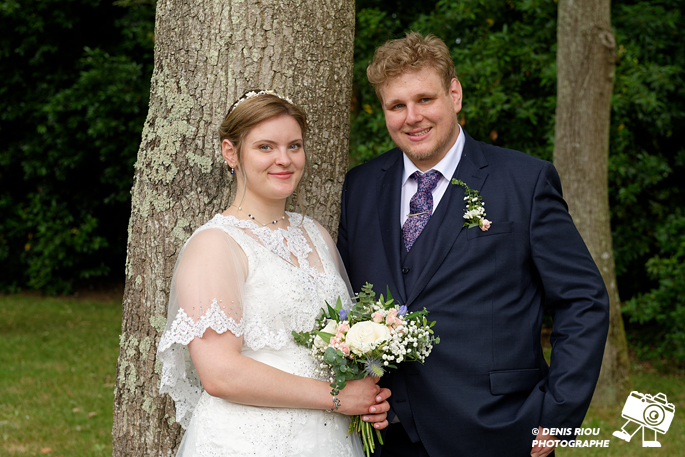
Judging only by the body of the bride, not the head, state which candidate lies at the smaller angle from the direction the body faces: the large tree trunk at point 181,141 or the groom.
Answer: the groom

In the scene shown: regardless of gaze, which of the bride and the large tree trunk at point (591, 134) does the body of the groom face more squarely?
the bride

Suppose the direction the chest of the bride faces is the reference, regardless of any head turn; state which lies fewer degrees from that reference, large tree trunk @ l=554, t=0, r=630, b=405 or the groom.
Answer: the groom

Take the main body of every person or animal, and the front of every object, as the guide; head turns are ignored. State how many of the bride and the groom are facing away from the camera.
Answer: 0

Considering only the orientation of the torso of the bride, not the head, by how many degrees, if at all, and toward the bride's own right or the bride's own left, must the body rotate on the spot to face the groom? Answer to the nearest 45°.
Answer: approximately 45° to the bride's own left

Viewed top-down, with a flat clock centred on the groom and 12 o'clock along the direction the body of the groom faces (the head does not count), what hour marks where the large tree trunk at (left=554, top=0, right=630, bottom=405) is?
The large tree trunk is roughly at 5 o'clock from the groom.

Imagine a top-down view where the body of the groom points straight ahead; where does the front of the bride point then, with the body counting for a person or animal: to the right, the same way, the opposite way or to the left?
to the left

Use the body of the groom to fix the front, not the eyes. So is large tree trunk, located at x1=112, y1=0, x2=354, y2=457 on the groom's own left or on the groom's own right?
on the groom's own right

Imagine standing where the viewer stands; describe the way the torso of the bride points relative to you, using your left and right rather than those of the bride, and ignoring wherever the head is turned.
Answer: facing the viewer and to the right of the viewer

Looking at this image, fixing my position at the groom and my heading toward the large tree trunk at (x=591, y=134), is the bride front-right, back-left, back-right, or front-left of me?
back-left
